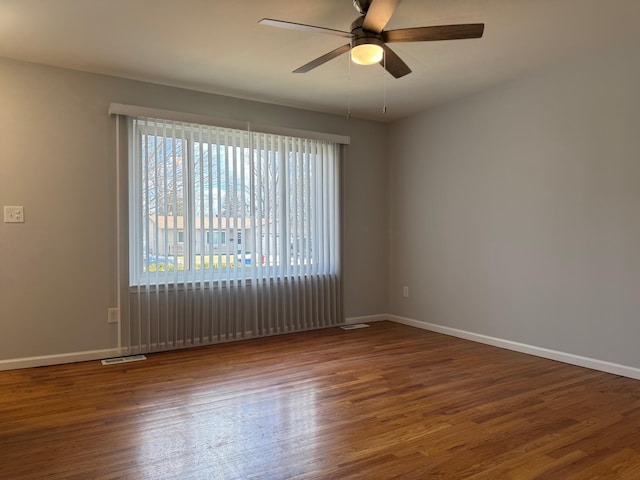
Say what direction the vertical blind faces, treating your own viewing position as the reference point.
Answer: facing the viewer and to the right of the viewer

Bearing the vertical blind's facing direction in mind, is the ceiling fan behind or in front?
in front
